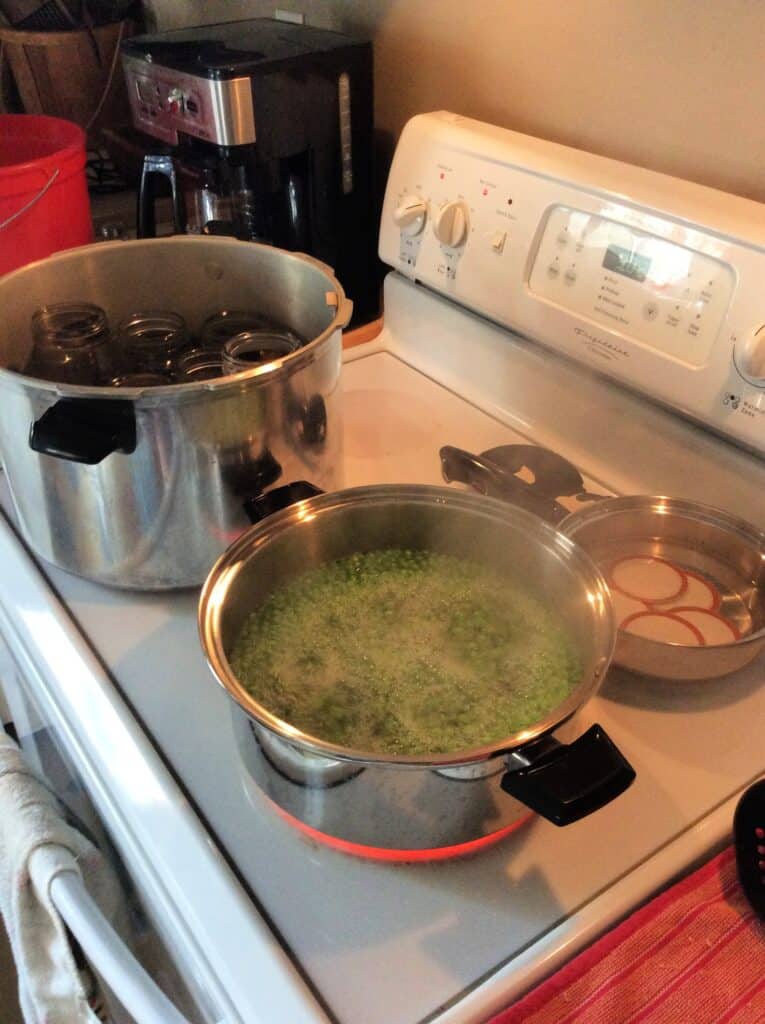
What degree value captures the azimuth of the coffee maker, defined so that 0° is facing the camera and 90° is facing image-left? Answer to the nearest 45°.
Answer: approximately 45°

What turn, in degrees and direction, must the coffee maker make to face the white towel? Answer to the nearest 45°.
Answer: approximately 45° to its left

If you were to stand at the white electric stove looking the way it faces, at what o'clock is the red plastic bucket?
The red plastic bucket is roughly at 3 o'clock from the white electric stove.

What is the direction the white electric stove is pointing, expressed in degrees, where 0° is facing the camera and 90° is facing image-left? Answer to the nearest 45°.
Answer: approximately 45°

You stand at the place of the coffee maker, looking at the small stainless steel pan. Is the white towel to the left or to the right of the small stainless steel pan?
right

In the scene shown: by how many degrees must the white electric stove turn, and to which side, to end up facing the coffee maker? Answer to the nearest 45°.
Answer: approximately 90° to its right

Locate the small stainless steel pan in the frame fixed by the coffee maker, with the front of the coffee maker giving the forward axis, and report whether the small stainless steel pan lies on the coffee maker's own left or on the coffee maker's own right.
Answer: on the coffee maker's own left

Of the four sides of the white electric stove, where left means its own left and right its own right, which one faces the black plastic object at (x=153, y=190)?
right

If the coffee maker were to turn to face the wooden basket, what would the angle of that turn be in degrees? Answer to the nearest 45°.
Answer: approximately 90° to its right

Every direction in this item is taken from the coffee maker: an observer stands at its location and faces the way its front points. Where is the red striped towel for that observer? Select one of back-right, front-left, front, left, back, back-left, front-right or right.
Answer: front-left
